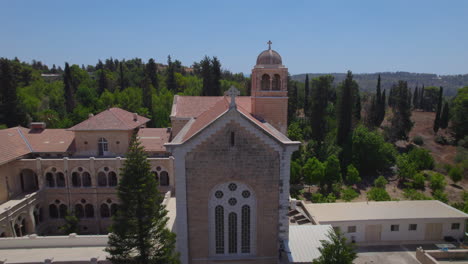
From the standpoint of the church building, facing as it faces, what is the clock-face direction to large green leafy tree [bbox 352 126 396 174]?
The large green leafy tree is roughly at 8 o'clock from the church building.

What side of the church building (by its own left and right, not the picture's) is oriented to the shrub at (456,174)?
left

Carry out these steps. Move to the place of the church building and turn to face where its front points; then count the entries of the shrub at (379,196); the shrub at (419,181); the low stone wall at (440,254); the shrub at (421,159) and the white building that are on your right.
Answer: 0

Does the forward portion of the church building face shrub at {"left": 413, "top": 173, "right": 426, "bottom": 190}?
no

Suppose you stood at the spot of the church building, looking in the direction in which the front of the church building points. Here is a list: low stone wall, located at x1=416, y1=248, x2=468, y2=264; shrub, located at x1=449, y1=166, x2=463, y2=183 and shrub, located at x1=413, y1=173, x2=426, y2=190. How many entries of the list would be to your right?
0

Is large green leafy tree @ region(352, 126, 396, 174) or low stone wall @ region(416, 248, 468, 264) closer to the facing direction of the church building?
the low stone wall

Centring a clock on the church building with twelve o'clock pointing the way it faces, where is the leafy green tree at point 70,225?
The leafy green tree is roughly at 4 o'clock from the church building.

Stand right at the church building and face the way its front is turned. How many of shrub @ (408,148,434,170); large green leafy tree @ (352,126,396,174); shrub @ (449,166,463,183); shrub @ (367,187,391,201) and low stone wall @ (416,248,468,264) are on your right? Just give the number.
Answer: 0

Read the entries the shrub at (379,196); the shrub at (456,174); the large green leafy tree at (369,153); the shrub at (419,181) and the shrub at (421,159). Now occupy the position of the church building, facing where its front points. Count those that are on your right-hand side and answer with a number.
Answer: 0

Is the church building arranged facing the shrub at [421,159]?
no

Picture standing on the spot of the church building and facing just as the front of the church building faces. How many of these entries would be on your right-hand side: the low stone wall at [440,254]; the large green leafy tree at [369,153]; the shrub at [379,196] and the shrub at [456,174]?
0

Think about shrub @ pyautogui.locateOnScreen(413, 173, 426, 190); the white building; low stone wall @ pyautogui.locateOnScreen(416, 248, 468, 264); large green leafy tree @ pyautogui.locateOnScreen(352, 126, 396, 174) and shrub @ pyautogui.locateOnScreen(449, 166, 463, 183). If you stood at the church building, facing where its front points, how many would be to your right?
0

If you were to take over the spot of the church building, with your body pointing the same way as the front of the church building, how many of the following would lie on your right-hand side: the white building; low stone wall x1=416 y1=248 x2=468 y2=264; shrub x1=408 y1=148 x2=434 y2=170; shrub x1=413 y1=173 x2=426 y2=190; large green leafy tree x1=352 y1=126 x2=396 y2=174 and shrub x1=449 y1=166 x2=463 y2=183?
0

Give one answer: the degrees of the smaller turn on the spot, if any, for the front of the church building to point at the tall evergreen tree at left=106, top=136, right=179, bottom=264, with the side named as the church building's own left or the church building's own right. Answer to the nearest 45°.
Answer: approximately 45° to the church building's own right

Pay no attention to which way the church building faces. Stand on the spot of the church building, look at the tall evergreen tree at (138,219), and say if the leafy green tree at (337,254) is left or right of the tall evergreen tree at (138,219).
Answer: left

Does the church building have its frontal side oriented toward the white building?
no

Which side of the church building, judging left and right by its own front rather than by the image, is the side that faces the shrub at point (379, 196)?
left
